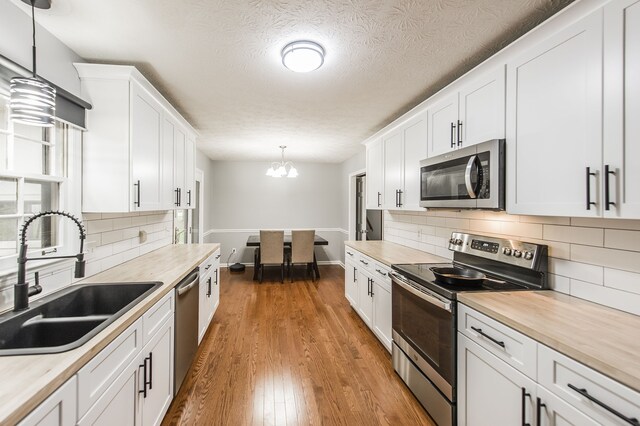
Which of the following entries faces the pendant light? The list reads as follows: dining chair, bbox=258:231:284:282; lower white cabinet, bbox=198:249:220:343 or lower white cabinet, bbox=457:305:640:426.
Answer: lower white cabinet, bbox=457:305:640:426

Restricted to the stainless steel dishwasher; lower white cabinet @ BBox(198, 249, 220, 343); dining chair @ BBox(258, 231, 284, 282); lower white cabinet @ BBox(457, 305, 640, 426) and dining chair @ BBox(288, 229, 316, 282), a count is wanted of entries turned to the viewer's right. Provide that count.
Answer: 2

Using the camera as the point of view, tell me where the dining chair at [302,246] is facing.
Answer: facing away from the viewer

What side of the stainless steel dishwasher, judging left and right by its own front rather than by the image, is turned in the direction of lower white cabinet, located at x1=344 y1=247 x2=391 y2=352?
front

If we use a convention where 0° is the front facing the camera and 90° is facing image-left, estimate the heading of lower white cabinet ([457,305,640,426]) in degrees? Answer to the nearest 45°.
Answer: approximately 45°

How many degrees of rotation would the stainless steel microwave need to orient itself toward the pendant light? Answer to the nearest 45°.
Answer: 0° — it already faces it

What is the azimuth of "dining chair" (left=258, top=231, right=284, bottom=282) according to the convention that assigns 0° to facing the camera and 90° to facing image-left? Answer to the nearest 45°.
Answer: approximately 180°

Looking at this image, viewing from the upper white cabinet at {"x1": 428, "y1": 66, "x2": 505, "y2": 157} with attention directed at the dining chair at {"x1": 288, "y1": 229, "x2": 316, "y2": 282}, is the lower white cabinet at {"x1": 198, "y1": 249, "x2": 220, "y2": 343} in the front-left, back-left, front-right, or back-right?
front-left

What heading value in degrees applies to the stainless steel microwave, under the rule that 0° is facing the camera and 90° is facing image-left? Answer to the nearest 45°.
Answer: approximately 45°

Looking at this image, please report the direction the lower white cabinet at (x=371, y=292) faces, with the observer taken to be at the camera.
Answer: facing to the left of the viewer

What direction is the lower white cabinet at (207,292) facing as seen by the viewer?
to the viewer's right

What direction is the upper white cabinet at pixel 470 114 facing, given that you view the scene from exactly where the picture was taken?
facing the viewer and to the left of the viewer

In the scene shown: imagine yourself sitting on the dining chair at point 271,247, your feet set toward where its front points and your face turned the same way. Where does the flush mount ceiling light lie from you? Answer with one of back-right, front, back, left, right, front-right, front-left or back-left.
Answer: back

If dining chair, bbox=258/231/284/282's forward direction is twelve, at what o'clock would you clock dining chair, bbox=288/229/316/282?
dining chair, bbox=288/229/316/282 is roughly at 3 o'clock from dining chair, bbox=258/231/284/282.

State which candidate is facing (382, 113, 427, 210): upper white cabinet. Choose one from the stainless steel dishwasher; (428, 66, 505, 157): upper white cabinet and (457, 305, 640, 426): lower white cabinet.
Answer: the stainless steel dishwasher

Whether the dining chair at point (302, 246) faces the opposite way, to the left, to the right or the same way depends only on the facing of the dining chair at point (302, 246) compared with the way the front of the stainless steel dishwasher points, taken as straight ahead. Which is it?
to the left
